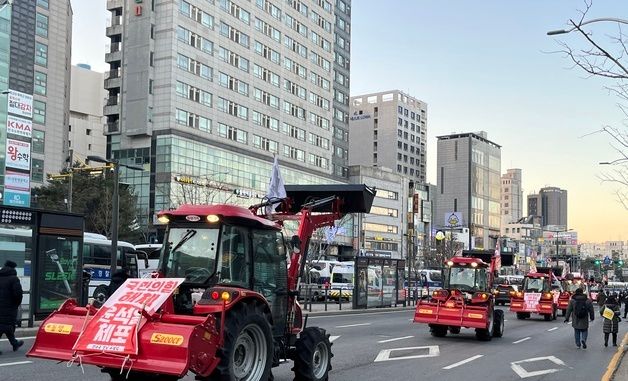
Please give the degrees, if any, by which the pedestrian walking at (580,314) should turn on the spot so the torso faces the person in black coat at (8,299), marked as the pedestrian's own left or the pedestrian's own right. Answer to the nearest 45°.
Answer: approximately 135° to the pedestrian's own left

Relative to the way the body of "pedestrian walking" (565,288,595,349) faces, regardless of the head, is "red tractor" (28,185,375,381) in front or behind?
behind

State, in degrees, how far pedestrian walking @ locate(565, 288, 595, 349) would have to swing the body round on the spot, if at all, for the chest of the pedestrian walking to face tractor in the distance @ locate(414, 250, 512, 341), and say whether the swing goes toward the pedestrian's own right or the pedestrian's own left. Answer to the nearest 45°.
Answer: approximately 90° to the pedestrian's own left

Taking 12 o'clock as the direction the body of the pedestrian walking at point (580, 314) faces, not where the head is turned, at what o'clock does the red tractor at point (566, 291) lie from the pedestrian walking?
The red tractor is roughly at 12 o'clock from the pedestrian walking.

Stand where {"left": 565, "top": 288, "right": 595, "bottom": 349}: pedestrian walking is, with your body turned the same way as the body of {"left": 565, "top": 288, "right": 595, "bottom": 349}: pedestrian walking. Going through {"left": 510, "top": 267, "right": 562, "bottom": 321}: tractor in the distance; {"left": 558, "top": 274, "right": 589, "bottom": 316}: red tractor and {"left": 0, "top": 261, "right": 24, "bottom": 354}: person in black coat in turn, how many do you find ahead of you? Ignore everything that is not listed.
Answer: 2

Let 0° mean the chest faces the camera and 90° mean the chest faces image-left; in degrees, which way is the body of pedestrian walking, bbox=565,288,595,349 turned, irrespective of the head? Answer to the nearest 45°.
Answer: approximately 180°

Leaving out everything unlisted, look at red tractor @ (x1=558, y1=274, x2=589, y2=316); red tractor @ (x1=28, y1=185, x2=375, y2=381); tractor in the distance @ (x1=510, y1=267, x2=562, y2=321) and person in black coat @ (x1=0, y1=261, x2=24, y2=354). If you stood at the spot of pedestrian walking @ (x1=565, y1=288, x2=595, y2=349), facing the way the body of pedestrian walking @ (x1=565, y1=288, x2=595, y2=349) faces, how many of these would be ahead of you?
2

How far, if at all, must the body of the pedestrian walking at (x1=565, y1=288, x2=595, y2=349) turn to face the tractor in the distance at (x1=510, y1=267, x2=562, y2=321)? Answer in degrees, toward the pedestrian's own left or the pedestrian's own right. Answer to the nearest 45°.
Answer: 0° — they already face it
